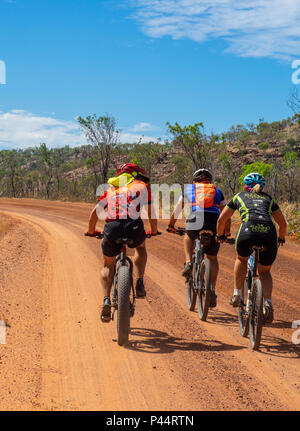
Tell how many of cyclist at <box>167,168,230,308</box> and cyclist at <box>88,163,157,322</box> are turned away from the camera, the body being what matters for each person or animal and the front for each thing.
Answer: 2

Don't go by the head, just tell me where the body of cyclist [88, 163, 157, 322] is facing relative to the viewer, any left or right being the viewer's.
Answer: facing away from the viewer

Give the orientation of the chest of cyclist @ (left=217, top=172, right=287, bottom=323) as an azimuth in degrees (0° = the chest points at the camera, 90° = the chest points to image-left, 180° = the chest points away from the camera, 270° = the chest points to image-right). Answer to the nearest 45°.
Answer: approximately 180°

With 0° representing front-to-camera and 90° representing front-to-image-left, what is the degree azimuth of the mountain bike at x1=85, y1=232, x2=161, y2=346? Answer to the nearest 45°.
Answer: approximately 180°

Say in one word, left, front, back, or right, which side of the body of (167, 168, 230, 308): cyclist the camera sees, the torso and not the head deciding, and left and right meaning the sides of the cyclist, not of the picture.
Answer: back
